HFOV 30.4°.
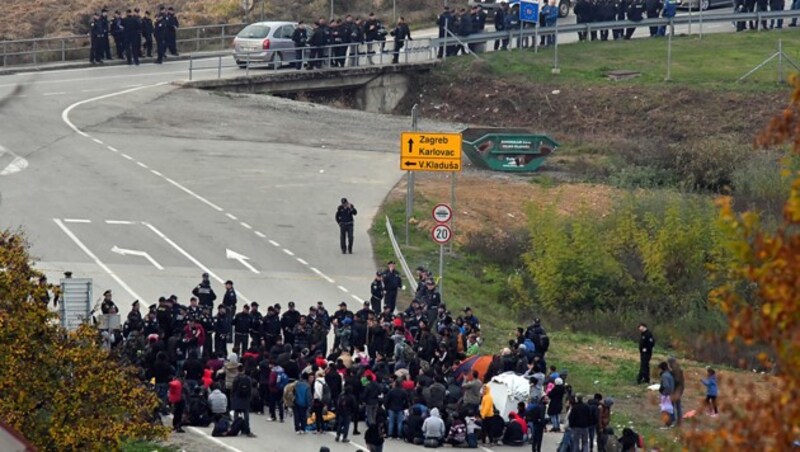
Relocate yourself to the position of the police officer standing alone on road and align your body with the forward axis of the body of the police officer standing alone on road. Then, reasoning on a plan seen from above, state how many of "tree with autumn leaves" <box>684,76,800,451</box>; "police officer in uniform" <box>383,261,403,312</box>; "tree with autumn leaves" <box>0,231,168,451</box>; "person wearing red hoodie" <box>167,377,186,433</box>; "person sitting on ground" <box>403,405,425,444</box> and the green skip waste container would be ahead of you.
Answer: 5

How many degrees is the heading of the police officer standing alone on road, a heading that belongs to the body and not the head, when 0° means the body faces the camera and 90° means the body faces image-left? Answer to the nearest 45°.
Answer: approximately 0°

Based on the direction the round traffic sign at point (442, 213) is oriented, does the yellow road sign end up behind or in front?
behind

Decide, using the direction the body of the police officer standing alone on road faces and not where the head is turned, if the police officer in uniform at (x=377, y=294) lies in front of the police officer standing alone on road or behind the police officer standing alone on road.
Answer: in front

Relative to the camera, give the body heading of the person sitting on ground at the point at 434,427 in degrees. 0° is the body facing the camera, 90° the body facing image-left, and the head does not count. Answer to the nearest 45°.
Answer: approximately 180°

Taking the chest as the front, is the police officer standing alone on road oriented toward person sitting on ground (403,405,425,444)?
yes

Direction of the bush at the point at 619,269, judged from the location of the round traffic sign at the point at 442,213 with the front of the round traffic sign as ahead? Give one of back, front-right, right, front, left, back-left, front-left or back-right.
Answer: back-left

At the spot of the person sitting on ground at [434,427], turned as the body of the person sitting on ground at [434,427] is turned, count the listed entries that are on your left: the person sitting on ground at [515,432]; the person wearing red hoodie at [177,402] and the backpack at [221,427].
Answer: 2

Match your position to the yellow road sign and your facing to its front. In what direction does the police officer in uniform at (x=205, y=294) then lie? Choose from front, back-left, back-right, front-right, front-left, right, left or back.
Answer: front-right

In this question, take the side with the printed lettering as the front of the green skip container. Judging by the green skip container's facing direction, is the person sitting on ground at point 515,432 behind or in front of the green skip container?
in front

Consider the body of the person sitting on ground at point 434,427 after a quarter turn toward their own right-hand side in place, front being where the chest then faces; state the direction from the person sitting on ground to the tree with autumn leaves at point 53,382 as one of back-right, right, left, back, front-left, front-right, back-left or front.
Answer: back-right
